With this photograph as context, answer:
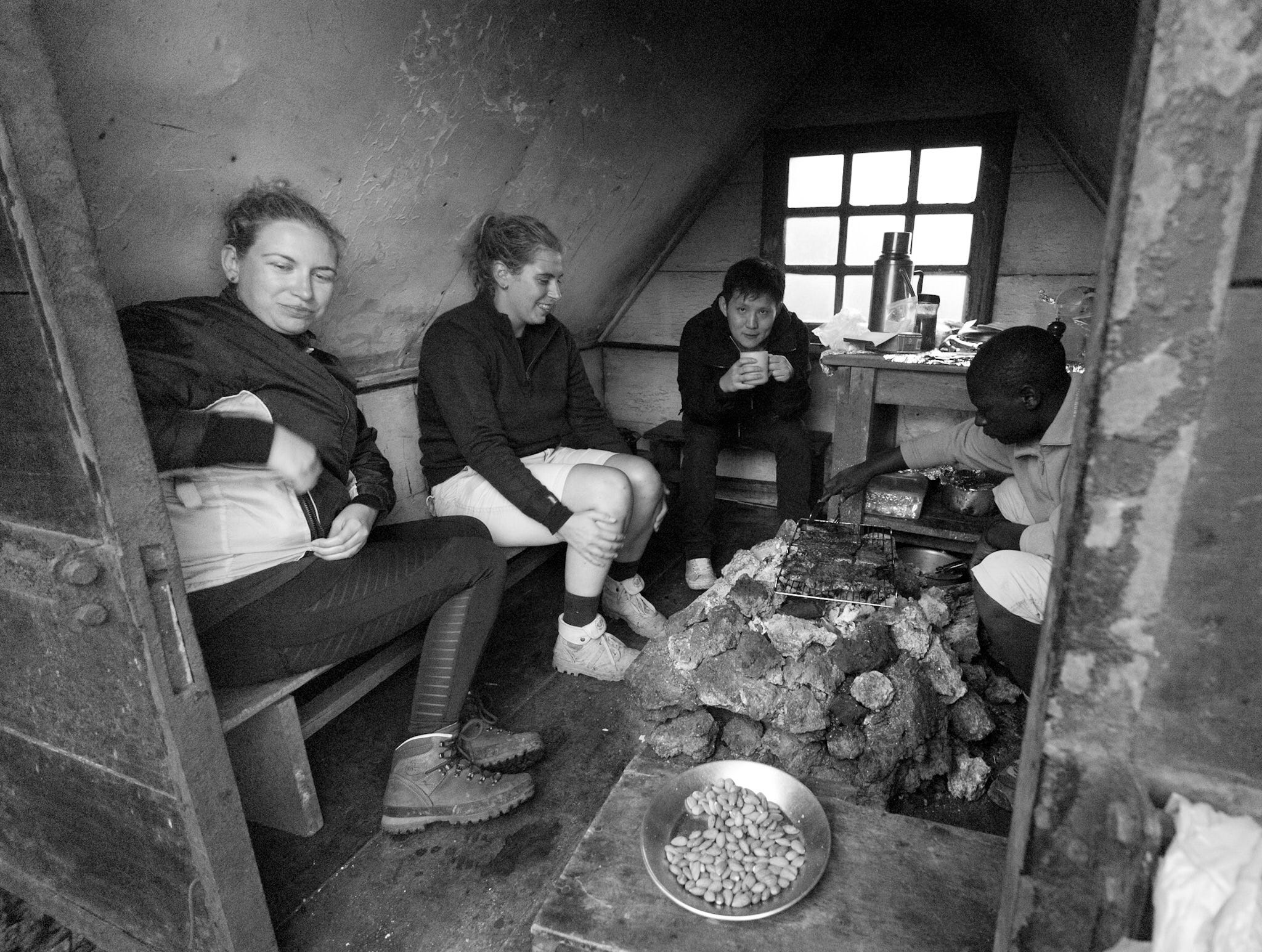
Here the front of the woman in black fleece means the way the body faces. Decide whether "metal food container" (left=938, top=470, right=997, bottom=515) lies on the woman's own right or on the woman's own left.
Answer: on the woman's own left

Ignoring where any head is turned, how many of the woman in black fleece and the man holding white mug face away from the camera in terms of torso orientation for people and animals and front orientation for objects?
0

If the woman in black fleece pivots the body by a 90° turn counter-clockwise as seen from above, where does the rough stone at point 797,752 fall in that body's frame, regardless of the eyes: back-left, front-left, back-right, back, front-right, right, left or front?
right

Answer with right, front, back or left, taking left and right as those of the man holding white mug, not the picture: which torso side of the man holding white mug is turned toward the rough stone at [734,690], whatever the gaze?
front

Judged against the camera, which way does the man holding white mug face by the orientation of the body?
toward the camera

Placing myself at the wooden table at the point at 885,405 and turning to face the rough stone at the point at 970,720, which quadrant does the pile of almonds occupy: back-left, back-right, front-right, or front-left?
front-right

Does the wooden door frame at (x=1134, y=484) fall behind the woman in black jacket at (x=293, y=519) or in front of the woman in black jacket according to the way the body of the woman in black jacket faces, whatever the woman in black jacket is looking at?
in front

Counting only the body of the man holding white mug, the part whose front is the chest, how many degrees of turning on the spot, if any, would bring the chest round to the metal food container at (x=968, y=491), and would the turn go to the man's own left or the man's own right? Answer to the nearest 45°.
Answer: approximately 90° to the man's own left

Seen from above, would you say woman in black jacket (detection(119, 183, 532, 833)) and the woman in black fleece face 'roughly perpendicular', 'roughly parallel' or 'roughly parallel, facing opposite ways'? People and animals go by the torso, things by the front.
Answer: roughly parallel

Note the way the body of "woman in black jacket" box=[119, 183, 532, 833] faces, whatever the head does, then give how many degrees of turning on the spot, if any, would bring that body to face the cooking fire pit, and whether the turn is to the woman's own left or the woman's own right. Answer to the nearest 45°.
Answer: approximately 45° to the woman's own left

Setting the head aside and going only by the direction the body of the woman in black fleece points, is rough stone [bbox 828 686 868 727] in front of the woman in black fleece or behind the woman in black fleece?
in front

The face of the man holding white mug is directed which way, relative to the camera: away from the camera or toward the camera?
toward the camera

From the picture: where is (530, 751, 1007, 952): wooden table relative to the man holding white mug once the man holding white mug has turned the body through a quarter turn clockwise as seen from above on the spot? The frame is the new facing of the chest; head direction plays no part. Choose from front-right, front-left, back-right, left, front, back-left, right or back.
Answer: left

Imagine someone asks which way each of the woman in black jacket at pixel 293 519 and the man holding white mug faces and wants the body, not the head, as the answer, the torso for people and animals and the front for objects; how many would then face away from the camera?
0

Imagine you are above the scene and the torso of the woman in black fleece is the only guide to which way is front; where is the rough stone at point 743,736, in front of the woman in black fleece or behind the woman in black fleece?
in front

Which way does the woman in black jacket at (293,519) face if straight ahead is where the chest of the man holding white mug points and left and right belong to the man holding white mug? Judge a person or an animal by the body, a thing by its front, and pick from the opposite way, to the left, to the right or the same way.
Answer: to the left

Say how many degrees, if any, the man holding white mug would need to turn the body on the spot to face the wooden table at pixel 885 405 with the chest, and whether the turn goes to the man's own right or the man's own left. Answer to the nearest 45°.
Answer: approximately 45° to the man's own left

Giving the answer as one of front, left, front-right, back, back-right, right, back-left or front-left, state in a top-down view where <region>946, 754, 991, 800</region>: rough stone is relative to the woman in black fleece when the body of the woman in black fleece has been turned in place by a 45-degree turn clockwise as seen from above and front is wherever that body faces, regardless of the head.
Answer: front-left

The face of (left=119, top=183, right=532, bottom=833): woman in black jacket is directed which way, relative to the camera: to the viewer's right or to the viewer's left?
to the viewer's right
